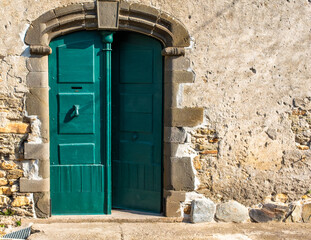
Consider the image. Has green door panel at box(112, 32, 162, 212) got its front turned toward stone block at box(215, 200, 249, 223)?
no

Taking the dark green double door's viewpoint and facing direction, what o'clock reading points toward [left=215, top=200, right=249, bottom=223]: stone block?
The stone block is roughly at 9 o'clock from the dark green double door.

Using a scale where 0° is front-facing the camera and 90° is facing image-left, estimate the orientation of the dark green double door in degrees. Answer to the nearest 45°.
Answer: approximately 0°

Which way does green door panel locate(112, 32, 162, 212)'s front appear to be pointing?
toward the camera

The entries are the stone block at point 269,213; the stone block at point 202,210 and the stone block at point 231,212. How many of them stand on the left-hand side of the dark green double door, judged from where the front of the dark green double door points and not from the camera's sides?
3

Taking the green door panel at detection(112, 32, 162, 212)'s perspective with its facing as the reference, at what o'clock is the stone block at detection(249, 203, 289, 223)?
The stone block is roughly at 9 o'clock from the green door panel.

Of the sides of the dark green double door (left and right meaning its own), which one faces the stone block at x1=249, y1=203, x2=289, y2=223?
left
